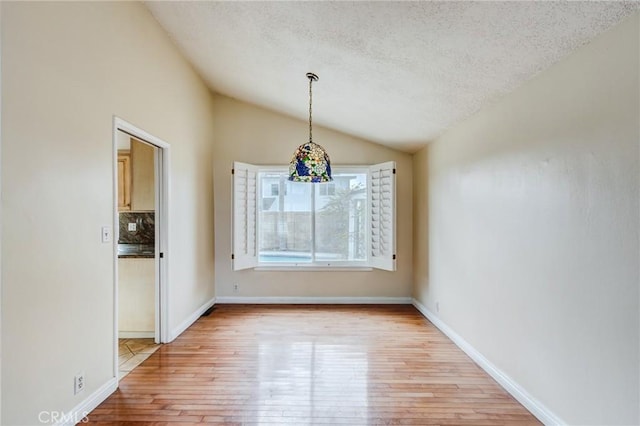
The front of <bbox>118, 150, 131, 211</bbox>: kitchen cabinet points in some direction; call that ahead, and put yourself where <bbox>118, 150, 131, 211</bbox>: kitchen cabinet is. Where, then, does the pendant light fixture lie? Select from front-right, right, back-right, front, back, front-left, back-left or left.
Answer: front-left

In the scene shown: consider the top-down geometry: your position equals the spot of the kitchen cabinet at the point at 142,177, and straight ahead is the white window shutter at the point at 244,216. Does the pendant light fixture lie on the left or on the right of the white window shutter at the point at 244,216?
right

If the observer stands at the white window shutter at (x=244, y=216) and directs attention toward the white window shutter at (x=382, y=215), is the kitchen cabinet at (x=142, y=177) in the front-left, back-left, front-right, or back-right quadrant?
back-right

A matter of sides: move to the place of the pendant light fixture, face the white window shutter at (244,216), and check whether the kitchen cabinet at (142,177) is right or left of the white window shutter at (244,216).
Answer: left

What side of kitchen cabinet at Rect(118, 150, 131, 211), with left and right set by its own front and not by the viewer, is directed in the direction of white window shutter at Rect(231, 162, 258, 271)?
left

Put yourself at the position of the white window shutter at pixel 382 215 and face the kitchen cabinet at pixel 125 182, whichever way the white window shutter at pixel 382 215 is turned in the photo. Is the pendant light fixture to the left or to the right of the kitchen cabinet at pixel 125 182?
left
